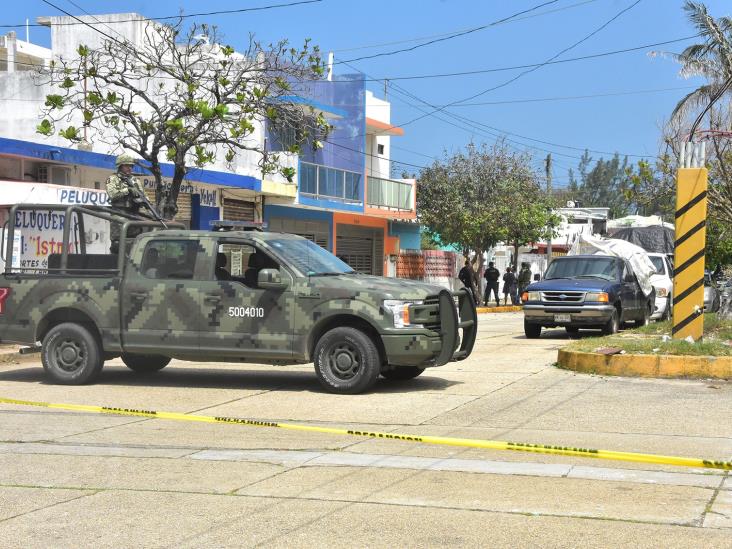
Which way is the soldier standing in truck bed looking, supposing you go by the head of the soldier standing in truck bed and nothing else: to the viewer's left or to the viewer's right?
to the viewer's right

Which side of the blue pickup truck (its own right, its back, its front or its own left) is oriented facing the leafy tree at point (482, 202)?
back

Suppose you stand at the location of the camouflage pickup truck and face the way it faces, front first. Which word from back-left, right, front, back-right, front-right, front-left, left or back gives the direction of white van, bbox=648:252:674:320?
left

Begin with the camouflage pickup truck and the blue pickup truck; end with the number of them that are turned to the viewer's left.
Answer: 0

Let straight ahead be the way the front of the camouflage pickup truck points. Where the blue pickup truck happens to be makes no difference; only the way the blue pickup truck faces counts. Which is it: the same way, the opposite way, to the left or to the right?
to the right

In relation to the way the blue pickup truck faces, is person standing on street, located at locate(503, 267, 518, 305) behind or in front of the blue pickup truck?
behind

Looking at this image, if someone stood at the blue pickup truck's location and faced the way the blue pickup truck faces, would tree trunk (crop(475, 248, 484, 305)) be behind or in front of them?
behind

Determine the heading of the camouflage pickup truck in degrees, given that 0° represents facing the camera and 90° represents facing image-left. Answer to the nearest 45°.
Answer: approximately 315°

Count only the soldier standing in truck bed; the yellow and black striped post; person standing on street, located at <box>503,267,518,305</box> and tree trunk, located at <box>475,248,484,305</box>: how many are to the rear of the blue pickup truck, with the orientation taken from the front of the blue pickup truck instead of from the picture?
2

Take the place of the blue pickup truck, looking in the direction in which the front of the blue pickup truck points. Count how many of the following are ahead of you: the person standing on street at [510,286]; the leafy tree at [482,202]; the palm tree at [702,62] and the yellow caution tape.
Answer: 1

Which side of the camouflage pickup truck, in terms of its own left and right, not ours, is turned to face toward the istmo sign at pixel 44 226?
back

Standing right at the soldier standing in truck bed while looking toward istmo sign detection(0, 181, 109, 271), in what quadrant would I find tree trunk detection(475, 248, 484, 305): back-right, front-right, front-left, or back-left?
front-right

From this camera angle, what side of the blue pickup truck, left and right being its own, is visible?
front
